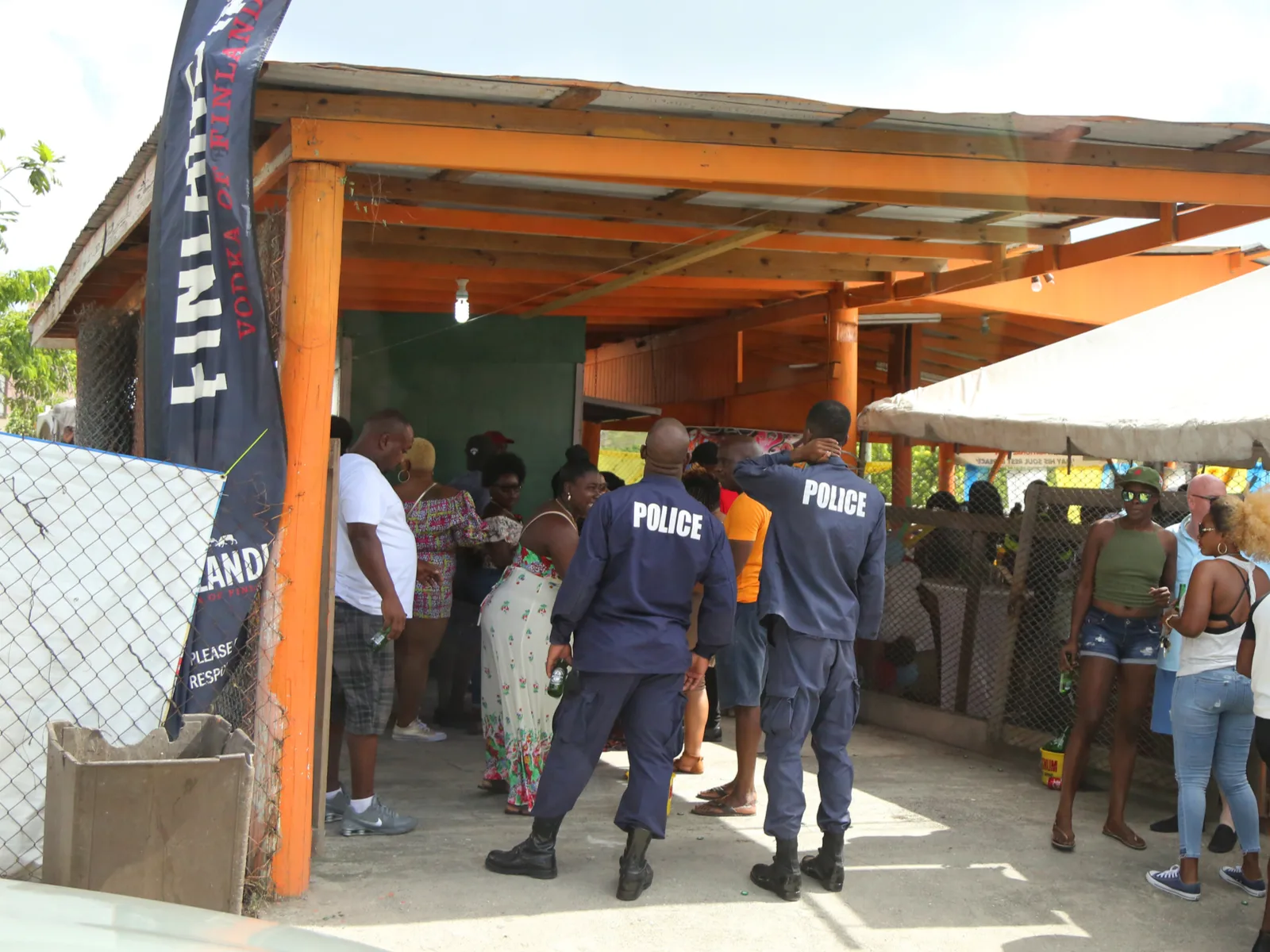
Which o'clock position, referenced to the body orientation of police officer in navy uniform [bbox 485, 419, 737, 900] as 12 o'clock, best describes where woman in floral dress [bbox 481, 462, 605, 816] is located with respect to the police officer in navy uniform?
The woman in floral dress is roughly at 11 o'clock from the police officer in navy uniform.

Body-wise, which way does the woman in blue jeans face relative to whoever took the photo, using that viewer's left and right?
facing away from the viewer and to the left of the viewer

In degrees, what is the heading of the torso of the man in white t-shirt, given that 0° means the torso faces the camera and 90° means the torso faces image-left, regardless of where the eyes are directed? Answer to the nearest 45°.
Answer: approximately 270°

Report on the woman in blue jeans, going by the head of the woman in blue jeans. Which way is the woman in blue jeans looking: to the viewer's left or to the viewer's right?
to the viewer's left

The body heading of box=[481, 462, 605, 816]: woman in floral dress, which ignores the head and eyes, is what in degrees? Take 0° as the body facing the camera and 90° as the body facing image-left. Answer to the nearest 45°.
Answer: approximately 270°

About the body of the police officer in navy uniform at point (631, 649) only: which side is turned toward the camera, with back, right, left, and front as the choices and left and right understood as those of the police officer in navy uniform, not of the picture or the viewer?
back

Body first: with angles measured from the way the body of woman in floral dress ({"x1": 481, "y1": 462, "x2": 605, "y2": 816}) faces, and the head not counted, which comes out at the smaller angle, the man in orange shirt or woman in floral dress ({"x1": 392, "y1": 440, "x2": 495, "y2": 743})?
the man in orange shirt

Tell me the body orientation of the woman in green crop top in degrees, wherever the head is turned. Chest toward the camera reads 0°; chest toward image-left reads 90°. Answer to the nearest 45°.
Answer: approximately 0°

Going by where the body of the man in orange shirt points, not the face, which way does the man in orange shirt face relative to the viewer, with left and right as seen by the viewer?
facing to the left of the viewer

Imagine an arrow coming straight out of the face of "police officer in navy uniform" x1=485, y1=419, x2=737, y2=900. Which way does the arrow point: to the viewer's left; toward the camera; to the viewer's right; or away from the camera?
away from the camera
